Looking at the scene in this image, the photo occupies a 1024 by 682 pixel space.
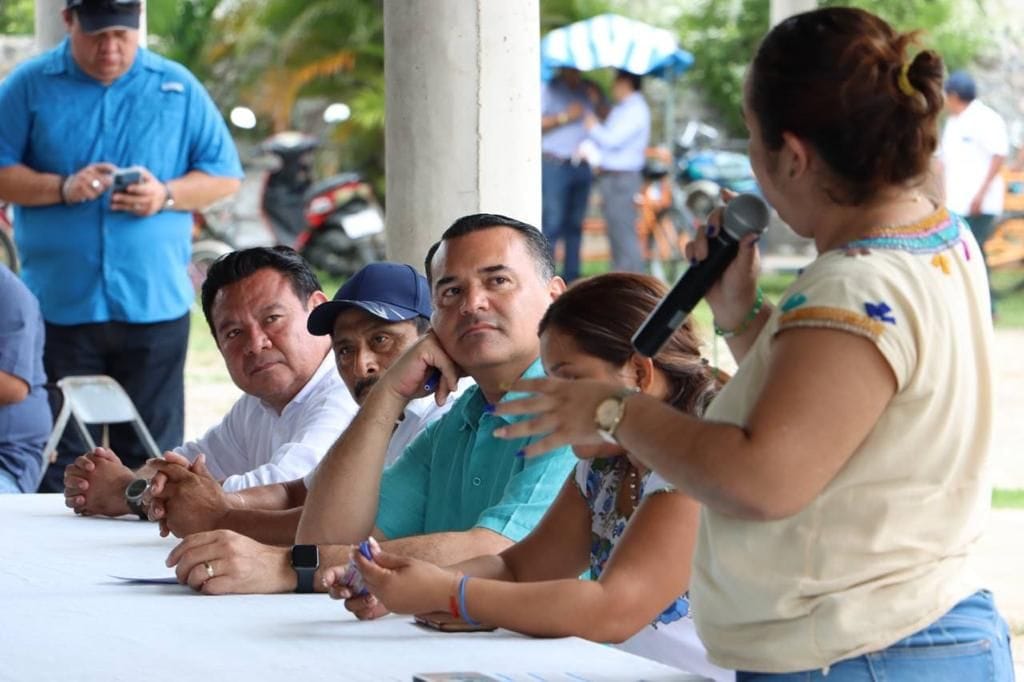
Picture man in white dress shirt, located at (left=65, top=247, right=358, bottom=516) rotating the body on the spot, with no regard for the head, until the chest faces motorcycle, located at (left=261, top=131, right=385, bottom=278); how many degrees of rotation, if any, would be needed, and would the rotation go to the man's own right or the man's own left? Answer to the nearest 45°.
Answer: approximately 135° to the man's own right

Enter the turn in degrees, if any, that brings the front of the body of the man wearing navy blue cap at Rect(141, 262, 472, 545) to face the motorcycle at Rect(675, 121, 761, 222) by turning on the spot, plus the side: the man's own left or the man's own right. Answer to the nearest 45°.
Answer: approximately 135° to the man's own right

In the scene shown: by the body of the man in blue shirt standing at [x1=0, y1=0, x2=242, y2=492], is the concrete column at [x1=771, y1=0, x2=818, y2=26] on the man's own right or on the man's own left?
on the man's own left

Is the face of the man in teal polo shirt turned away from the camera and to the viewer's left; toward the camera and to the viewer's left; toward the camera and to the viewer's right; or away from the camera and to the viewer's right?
toward the camera and to the viewer's right

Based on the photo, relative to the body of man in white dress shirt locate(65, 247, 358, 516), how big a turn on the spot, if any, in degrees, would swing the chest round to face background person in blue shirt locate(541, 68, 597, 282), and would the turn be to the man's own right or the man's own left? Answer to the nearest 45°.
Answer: approximately 135° to the man's own right

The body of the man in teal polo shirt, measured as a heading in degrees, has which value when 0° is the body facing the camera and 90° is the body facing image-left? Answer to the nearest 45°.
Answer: approximately 45°
